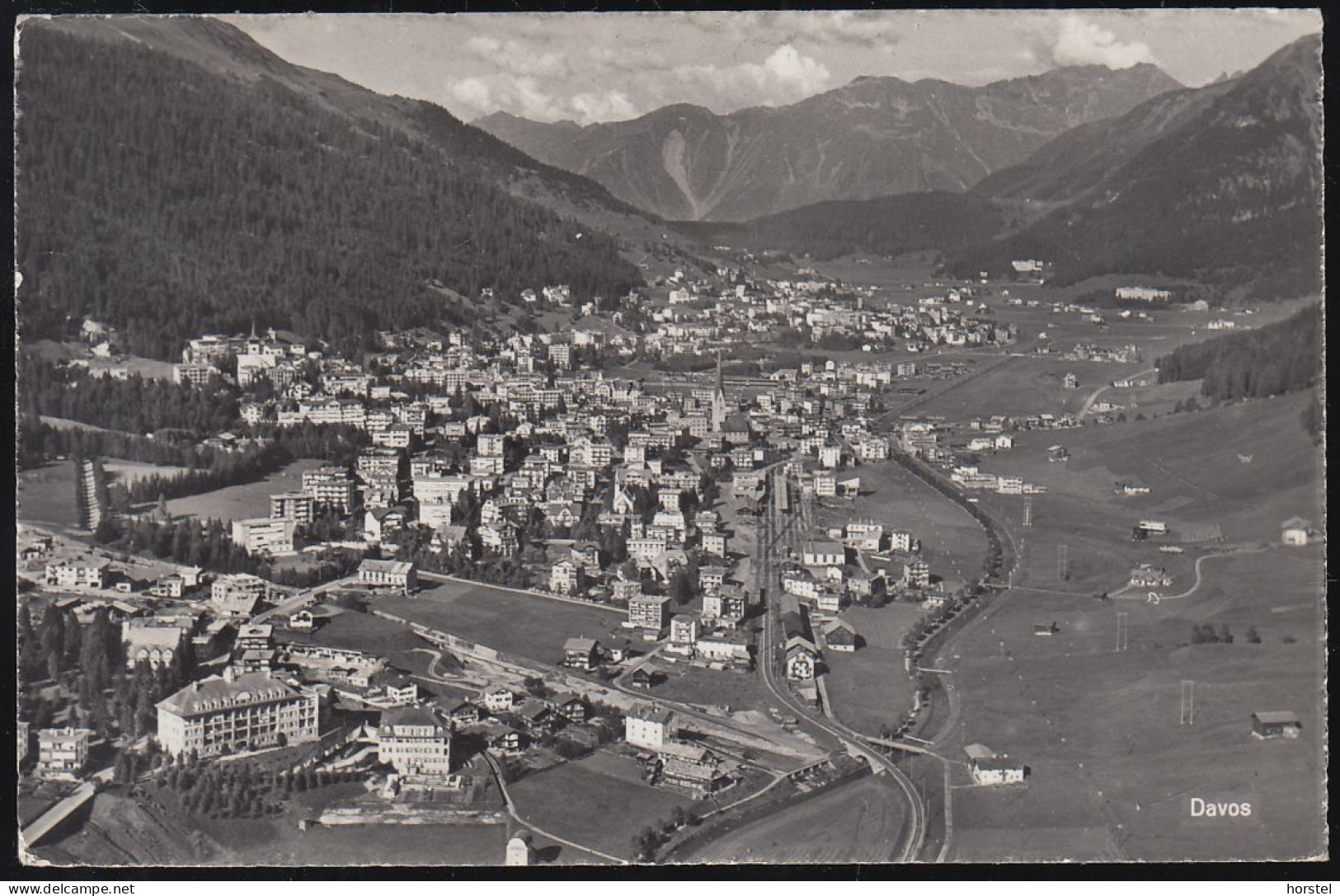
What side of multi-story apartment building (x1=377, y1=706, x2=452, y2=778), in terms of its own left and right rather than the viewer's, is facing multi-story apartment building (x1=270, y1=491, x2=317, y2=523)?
back

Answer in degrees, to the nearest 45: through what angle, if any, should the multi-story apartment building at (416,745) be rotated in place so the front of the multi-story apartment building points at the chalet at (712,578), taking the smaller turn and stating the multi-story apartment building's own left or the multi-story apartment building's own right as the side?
approximately 135° to the multi-story apartment building's own left

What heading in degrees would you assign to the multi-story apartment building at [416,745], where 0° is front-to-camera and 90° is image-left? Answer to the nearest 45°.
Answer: approximately 0°

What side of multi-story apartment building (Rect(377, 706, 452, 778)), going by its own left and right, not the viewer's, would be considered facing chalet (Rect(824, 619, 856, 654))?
left

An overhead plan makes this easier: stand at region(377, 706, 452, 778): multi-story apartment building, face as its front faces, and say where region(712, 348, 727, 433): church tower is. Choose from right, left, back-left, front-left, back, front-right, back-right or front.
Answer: back-left

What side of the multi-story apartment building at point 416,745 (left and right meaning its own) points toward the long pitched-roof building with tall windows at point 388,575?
back

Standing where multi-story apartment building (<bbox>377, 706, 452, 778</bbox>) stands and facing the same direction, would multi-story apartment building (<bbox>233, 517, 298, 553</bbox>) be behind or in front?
behind

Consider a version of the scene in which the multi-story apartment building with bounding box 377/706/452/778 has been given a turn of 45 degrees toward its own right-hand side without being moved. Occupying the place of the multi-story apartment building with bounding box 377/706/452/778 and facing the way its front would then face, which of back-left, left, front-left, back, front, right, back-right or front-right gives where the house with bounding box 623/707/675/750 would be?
back-left
